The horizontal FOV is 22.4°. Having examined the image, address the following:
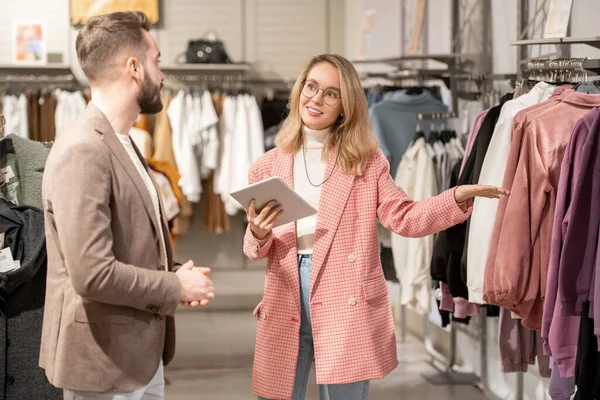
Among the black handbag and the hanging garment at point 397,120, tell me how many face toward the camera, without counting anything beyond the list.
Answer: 2

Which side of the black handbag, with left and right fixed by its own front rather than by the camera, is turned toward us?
front

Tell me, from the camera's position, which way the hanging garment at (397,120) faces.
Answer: facing the viewer

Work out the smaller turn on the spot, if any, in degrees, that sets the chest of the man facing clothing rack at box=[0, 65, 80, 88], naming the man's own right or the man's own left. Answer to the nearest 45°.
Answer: approximately 90° to the man's own left

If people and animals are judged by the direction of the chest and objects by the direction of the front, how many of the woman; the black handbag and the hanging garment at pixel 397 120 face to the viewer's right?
0

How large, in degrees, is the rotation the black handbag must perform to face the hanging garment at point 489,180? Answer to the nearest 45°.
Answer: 0° — it already faces it

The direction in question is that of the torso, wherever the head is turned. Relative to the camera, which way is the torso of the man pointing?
to the viewer's right

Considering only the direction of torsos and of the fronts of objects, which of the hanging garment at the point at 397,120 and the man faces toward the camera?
the hanging garment

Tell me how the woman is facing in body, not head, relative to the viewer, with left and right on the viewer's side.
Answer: facing the viewer and to the left of the viewer
